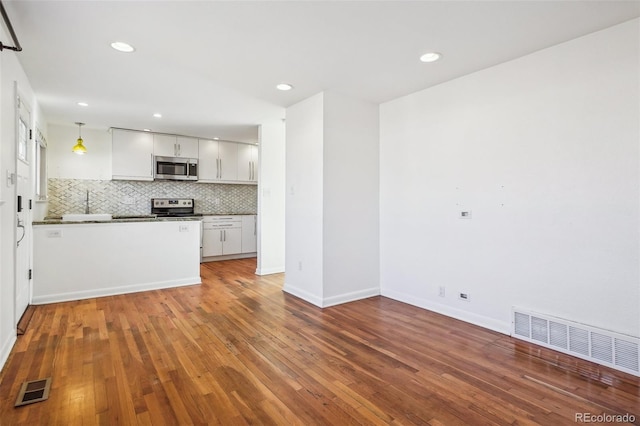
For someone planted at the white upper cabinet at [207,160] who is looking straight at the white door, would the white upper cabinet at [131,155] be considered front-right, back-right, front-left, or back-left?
front-right

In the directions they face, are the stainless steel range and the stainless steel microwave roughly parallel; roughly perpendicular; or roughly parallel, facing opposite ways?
roughly parallel

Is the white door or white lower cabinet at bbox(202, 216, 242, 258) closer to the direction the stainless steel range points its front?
the white door

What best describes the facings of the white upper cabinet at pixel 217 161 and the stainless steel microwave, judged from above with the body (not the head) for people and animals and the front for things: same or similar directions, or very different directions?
same or similar directions

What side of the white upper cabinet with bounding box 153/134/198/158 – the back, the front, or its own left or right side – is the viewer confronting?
front

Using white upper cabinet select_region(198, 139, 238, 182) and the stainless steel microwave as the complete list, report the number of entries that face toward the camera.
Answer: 2

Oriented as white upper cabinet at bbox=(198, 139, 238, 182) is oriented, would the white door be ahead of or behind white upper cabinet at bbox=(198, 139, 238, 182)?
ahead

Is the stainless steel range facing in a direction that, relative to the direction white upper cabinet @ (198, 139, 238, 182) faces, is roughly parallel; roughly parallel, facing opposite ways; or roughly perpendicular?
roughly parallel

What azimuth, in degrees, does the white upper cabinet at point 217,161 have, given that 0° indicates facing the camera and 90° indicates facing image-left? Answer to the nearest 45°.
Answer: approximately 0°

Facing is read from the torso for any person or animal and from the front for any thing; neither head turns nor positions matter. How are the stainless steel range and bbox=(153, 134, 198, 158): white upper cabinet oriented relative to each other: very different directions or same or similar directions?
same or similar directions

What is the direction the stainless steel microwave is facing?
toward the camera

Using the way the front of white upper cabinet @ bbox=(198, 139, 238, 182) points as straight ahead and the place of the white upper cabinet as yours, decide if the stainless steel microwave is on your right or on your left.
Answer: on your right

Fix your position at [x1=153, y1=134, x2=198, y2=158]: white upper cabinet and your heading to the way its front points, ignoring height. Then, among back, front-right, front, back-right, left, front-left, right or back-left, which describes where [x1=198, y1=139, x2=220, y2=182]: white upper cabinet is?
left

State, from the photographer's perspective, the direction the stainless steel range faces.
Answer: facing the viewer
